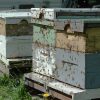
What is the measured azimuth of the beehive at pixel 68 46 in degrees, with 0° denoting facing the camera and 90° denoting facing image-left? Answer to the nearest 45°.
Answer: approximately 45°

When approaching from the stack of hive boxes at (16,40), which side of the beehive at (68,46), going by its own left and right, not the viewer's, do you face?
right
